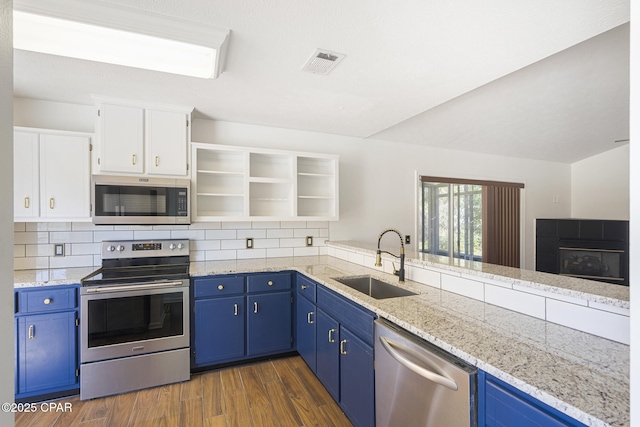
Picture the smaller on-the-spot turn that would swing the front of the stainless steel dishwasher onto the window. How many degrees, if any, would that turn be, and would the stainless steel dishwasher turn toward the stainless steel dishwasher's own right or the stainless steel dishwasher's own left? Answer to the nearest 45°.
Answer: approximately 135° to the stainless steel dishwasher's own right

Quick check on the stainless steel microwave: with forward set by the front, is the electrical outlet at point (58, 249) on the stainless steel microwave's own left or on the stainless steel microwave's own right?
on the stainless steel microwave's own right

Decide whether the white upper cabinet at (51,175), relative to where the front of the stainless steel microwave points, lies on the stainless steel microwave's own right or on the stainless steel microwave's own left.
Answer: on the stainless steel microwave's own right

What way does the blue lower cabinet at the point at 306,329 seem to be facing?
to the viewer's left

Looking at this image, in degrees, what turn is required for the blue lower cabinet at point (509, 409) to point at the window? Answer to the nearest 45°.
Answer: approximately 135° to its right

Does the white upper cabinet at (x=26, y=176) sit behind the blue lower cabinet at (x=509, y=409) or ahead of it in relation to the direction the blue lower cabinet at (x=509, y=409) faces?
ahead

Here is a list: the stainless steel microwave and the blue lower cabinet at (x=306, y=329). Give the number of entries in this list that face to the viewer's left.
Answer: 1

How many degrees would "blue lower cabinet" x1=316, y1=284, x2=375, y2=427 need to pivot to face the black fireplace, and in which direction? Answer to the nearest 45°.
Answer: approximately 180°

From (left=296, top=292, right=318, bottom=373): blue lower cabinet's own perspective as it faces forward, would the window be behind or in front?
behind

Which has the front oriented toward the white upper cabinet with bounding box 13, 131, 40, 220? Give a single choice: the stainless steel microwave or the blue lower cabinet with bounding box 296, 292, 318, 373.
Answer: the blue lower cabinet

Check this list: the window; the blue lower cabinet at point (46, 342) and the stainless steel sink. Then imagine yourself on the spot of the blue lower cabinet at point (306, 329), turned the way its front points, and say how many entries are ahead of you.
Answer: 1
